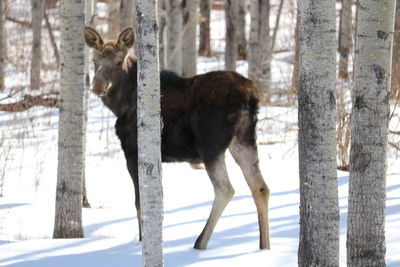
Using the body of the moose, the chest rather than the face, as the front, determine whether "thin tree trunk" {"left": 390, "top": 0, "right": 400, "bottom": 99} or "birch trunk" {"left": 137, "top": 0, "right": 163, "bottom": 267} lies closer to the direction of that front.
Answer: the birch trunk

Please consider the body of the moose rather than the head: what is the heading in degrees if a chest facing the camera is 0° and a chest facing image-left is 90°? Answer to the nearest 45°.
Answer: approximately 90°

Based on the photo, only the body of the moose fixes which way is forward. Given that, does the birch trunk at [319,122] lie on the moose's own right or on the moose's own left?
on the moose's own left

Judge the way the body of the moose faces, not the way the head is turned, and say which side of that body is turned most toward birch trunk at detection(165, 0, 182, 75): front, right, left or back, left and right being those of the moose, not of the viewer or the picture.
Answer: right

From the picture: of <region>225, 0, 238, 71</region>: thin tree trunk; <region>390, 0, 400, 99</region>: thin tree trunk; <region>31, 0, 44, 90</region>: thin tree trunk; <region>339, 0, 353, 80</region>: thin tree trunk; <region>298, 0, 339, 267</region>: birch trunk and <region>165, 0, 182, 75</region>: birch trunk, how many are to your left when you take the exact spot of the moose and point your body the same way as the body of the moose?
1

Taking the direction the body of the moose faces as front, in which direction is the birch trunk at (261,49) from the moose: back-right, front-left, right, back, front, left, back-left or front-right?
right

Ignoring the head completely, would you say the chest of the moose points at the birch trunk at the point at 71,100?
yes

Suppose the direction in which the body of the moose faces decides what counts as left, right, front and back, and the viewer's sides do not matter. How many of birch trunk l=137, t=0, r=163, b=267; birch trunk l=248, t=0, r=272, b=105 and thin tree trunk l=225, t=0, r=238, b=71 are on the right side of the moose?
2

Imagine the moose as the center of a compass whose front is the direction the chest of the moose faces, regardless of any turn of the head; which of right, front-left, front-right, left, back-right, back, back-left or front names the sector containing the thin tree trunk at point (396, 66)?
back-right

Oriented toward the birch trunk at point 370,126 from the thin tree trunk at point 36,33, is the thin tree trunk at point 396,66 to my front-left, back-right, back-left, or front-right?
front-left

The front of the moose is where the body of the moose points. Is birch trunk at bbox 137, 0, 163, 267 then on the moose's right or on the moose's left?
on the moose's left

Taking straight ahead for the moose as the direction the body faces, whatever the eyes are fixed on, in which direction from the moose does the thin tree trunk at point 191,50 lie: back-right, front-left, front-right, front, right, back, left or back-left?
right
